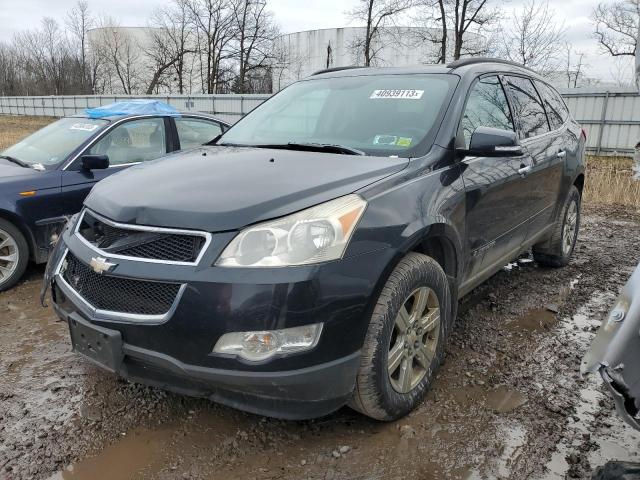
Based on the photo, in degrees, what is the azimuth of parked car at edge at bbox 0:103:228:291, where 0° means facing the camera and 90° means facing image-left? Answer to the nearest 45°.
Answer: approximately 45°

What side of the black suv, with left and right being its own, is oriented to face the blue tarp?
right

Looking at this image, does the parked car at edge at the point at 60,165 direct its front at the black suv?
no

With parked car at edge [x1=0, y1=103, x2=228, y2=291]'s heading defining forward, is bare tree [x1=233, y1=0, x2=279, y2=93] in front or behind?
behind

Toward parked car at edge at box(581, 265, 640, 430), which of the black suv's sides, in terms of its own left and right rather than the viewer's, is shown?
left

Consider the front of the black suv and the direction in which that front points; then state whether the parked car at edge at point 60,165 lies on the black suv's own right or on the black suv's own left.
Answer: on the black suv's own right

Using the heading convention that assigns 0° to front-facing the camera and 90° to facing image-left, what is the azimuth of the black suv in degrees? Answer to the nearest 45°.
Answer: approximately 45°

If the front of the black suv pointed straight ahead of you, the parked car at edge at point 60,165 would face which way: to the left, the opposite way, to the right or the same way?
the same way

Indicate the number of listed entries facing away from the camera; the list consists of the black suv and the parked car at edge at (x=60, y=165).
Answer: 0

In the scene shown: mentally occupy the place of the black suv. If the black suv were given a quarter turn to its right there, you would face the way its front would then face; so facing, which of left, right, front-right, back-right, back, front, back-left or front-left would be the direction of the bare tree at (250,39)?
front-right

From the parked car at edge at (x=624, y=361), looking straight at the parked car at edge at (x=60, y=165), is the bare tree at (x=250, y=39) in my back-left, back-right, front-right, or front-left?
front-right
